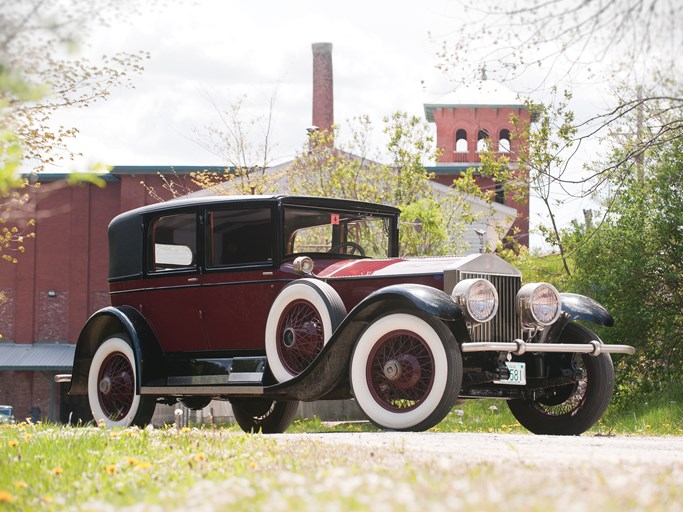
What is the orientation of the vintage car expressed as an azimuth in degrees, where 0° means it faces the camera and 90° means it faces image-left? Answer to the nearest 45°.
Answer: approximately 315°

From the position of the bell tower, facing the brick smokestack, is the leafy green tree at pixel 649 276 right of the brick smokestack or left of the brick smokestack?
left

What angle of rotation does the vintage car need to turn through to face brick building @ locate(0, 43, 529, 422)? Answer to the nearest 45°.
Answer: approximately 135° to its left

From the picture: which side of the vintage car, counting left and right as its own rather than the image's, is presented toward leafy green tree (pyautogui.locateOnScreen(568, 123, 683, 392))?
left

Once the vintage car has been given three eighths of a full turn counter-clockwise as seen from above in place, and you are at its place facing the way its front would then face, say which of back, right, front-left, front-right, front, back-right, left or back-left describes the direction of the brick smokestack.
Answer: front
